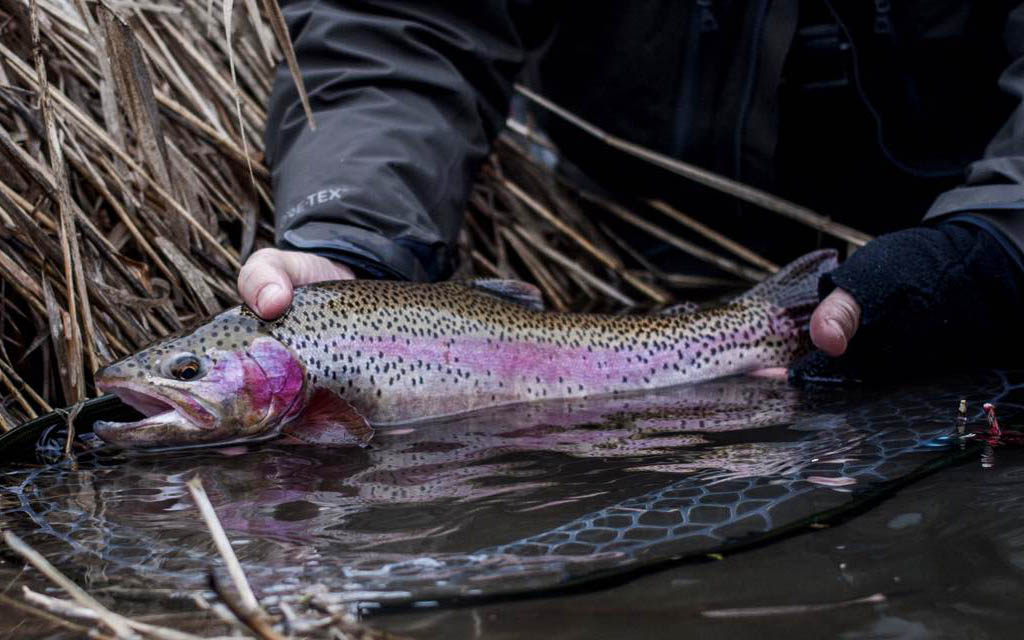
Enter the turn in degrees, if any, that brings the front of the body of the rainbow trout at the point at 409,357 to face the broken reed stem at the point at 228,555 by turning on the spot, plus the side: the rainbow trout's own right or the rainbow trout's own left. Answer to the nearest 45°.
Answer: approximately 90° to the rainbow trout's own left

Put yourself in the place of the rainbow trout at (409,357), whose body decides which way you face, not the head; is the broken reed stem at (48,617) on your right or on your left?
on your left

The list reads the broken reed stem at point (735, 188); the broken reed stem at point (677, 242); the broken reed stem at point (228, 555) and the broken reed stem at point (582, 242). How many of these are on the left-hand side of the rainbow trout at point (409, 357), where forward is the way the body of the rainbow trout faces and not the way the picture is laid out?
1

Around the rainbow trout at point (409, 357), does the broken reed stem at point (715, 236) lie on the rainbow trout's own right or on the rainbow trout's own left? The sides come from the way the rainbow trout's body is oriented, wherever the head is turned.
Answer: on the rainbow trout's own right

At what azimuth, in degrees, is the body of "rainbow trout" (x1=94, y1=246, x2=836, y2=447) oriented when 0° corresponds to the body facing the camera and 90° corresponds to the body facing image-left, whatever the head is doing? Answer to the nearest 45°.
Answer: approximately 90°

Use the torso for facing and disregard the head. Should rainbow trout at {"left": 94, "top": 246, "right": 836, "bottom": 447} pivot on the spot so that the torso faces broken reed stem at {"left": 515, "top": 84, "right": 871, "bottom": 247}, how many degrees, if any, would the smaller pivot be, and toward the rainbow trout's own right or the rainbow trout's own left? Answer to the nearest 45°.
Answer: approximately 135° to the rainbow trout's own right

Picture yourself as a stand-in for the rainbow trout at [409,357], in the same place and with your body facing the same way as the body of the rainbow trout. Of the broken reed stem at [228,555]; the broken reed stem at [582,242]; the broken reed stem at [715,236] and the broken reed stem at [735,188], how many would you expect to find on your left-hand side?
1

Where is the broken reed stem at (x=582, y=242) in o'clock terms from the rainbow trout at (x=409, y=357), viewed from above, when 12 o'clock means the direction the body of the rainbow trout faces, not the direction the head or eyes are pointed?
The broken reed stem is roughly at 4 o'clock from the rainbow trout.

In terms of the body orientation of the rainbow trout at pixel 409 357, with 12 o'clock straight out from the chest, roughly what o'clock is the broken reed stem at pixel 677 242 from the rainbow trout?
The broken reed stem is roughly at 4 o'clock from the rainbow trout.

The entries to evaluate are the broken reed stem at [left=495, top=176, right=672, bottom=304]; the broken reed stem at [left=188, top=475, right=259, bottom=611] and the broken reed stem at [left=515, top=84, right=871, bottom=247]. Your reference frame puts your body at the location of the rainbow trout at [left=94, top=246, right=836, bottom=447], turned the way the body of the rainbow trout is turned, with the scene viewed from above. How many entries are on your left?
1
